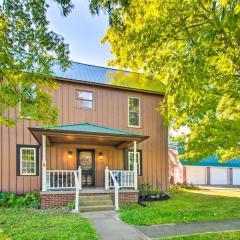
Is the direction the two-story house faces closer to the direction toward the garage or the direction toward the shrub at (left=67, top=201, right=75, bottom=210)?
the shrub

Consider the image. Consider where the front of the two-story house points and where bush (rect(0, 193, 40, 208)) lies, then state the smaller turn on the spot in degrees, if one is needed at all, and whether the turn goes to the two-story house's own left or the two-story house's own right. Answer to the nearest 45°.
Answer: approximately 45° to the two-story house's own right

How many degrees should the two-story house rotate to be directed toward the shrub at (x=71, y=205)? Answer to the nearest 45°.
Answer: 0° — it already faces it

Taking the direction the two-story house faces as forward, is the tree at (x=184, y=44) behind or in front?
in front
